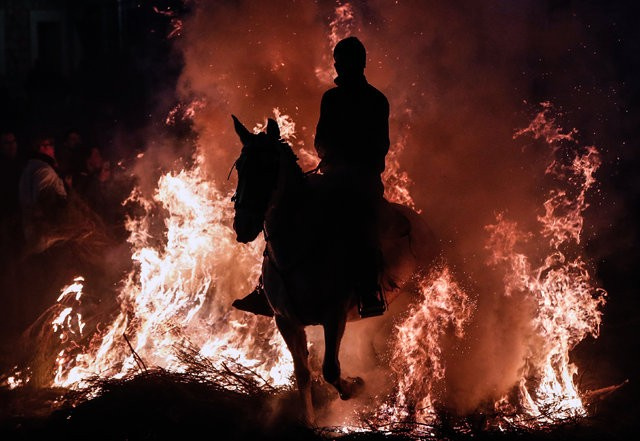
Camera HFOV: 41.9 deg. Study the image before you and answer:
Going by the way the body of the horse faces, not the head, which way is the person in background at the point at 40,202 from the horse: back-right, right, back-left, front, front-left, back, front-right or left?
right

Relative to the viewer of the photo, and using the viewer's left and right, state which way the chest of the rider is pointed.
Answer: facing the viewer and to the left of the viewer

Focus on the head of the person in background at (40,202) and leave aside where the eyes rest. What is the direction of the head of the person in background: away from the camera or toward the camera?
toward the camera

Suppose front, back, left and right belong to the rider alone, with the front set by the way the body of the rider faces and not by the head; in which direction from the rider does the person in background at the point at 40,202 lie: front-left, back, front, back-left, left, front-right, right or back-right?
right
